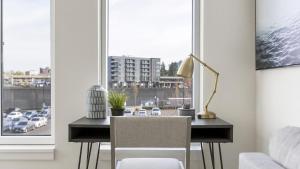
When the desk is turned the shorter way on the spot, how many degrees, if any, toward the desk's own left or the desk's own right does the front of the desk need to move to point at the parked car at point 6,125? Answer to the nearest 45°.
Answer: approximately 135° to the desk's own right

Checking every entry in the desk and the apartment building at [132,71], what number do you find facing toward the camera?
2

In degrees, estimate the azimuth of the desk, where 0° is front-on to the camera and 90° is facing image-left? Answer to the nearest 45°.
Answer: approximately 0°

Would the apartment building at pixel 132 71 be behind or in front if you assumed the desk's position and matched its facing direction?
behind

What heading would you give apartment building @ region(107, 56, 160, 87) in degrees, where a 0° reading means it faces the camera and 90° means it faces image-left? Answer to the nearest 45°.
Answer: approximately 0°

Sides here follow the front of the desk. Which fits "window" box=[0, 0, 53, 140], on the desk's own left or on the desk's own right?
on the desk's own right
